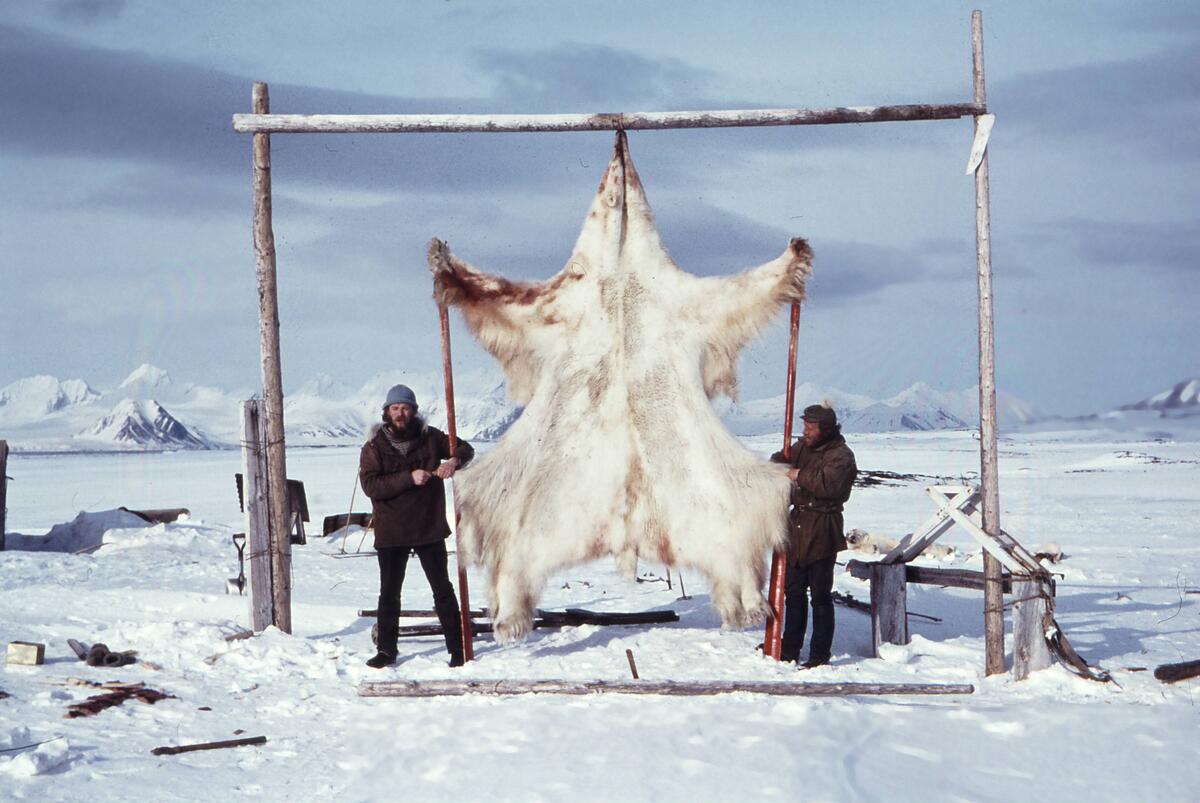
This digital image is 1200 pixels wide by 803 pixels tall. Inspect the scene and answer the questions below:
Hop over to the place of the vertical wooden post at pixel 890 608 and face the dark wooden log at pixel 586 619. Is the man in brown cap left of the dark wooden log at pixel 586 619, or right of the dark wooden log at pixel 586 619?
left

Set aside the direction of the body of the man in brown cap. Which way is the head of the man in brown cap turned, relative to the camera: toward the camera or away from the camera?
toward the camera

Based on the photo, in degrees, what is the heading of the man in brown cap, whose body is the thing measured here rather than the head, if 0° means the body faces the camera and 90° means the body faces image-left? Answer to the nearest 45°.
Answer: approximately 45°

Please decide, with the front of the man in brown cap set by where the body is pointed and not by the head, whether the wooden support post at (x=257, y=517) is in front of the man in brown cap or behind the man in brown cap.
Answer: in front

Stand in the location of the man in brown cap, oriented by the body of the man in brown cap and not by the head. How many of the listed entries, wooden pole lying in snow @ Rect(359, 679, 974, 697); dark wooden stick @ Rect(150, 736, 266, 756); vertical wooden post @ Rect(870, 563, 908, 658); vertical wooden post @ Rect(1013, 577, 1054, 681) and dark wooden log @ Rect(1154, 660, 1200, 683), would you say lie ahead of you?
2

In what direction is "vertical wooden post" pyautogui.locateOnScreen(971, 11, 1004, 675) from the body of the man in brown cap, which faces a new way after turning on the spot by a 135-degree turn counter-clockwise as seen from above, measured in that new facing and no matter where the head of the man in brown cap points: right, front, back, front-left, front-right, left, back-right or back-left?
front

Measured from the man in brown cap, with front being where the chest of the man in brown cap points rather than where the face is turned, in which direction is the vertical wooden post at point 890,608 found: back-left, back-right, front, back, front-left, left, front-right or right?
back

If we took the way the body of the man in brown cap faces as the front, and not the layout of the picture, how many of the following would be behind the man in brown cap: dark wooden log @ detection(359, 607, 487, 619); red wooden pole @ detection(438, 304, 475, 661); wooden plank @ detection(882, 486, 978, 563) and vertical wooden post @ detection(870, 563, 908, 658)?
2

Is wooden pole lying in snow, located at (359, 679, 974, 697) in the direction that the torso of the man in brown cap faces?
yes

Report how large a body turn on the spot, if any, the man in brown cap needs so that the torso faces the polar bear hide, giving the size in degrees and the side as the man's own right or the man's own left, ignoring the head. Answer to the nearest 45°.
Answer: approximately 45° to the man's own right

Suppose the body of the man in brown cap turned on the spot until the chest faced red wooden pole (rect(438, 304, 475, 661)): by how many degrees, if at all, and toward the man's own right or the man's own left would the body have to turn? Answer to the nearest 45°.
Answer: approximately 45° to the man's own right

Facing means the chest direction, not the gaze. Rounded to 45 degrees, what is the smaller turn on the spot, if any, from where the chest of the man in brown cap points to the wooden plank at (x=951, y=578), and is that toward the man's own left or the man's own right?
approximately 180°
